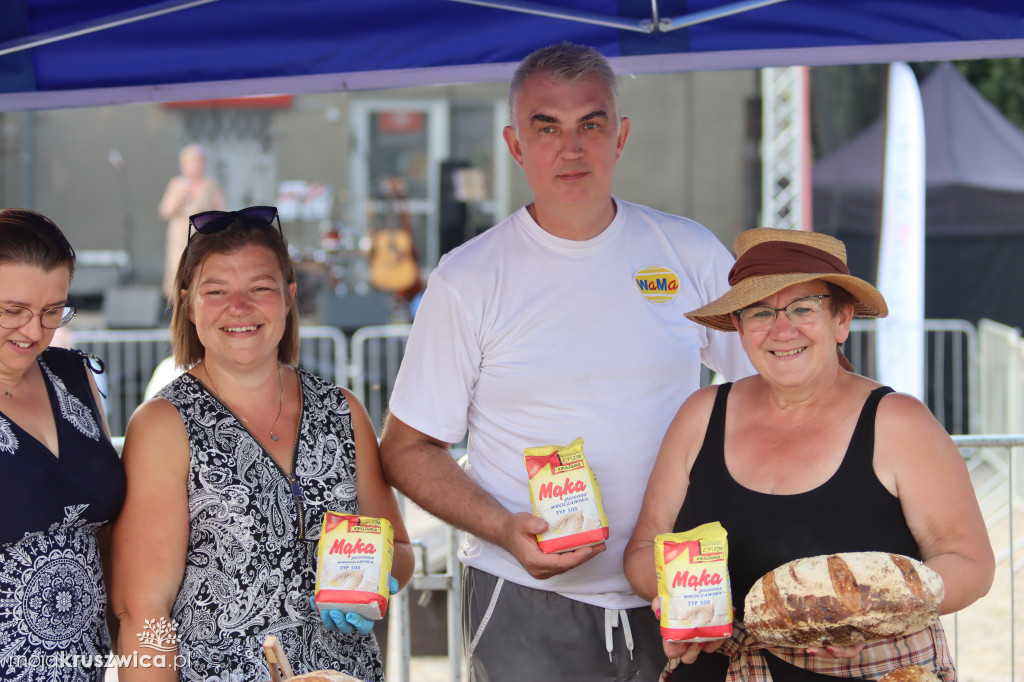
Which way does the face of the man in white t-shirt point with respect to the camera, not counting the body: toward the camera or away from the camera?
toward the camera

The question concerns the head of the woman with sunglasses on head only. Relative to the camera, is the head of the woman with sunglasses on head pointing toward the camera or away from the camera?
toward the camera

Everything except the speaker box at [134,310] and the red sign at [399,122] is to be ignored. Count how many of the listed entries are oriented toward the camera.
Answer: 2

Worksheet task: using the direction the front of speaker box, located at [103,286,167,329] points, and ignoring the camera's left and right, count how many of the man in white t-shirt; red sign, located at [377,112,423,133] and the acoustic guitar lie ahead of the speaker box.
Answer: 1

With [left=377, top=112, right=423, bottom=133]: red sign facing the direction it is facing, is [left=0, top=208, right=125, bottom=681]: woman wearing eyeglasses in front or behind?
in front

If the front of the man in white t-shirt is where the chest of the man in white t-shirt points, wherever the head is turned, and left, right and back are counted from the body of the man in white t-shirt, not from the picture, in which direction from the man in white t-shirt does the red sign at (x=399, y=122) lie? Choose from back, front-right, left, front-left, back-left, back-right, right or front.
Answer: back

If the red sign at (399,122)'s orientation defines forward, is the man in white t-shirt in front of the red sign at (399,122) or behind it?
in front

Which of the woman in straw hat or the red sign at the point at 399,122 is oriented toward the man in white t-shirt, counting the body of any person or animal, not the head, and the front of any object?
the red sign

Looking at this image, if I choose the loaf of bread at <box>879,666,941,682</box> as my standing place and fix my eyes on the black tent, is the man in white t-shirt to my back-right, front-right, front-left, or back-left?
front-left

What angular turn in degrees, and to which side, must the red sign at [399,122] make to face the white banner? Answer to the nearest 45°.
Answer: approximately 45° to its left

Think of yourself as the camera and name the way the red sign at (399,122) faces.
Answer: facing the viewer

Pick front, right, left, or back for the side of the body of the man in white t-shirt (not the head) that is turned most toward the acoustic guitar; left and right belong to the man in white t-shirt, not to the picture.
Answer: back

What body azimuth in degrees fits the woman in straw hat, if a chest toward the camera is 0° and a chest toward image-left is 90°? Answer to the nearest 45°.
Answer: approximately 0°

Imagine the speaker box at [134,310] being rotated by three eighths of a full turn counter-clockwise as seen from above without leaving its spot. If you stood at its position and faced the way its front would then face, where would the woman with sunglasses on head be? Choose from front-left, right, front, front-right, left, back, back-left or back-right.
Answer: back-right

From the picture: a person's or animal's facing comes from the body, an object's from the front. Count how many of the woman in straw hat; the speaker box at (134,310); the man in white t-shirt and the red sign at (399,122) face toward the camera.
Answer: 4

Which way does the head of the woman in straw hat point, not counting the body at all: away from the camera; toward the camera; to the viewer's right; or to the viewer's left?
toward the camera

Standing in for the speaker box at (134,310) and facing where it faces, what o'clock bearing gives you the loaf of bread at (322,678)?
The loaf of bread is roughly at 12 o'clock from the speaker box.

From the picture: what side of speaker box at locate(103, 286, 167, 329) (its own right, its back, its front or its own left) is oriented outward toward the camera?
front
